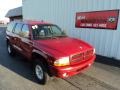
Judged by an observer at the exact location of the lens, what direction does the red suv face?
facing the viewer and to the right of the viewer
